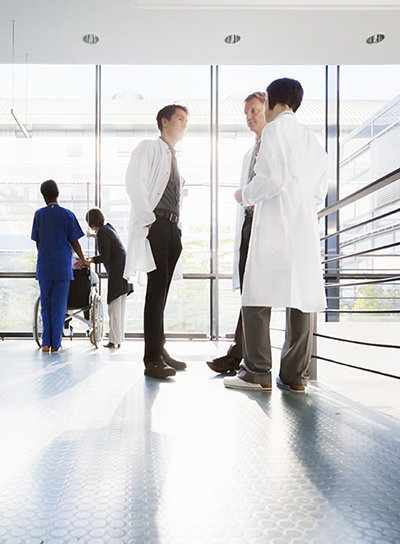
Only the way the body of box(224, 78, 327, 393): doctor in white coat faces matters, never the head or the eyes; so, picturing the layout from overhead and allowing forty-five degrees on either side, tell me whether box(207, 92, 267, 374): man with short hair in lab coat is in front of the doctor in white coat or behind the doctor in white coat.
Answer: in front

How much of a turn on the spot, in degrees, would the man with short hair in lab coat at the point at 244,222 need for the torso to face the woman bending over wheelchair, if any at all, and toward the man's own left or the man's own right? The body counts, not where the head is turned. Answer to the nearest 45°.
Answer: approximately 90° to the man's own right

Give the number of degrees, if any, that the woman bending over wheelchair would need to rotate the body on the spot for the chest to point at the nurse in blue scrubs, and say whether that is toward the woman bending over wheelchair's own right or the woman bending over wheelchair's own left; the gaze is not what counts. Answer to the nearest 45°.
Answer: approximately 45° to the woman bending over wheelchair's own left

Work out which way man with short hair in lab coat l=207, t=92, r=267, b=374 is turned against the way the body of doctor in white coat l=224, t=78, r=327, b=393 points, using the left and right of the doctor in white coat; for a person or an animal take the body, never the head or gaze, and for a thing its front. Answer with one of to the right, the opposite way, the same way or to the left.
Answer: to the left

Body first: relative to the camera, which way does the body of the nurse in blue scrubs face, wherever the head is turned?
away from the camera

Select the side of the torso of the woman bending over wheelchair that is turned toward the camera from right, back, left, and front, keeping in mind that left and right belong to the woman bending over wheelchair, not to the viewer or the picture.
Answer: left

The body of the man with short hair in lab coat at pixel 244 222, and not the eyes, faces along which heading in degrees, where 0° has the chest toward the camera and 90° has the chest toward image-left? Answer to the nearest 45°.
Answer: approximately 45°

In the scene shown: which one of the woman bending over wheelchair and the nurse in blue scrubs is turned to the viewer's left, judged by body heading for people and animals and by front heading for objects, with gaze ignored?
the woman bending over wheelchair

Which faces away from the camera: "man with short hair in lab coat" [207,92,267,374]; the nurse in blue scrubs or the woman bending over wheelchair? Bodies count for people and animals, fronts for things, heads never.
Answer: the nurse in blue scrubs

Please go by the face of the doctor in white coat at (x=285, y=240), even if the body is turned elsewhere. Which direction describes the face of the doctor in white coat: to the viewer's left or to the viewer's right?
to the viewer's left
